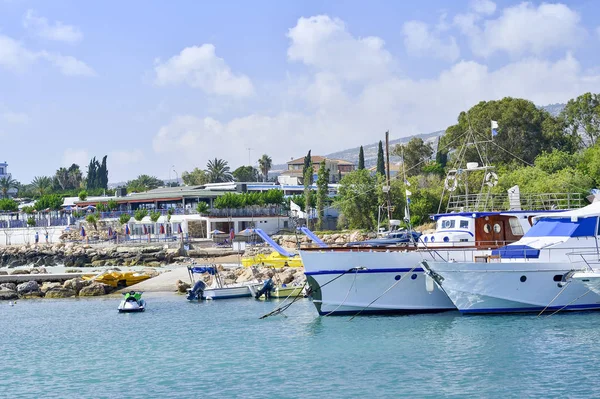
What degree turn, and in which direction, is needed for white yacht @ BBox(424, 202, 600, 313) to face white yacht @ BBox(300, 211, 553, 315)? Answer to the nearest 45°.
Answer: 0° — it already faces it

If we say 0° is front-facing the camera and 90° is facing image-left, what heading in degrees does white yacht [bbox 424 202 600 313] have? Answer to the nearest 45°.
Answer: approximately 90°

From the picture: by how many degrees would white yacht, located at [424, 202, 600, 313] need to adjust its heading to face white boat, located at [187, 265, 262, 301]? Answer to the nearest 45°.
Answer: approximately 45° to its right
